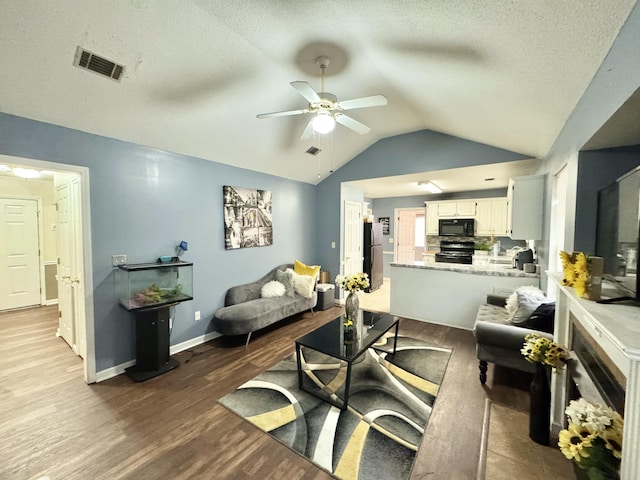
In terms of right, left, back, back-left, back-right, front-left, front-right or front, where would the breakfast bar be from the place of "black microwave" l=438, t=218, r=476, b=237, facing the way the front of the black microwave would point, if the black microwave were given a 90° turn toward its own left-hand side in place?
right

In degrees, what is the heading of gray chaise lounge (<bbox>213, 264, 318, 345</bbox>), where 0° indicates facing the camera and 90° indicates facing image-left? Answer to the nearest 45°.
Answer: approximately 315°

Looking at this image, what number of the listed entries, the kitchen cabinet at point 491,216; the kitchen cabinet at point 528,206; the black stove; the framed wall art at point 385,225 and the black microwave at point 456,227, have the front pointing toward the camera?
4

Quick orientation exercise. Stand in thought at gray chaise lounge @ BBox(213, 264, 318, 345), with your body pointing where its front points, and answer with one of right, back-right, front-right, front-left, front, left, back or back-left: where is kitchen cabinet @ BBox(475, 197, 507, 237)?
front-left

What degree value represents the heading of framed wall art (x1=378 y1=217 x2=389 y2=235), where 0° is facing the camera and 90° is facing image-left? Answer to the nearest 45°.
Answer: approximately 0°

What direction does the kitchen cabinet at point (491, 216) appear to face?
toward the camera

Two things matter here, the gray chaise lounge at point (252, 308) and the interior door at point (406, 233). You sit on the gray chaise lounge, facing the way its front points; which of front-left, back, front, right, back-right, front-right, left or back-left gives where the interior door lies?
left

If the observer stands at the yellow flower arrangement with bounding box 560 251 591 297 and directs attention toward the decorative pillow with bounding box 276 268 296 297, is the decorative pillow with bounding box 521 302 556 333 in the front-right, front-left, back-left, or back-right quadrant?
front-right

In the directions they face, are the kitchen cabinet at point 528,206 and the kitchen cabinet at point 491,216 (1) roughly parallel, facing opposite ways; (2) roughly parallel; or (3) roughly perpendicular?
roughly perpendicular

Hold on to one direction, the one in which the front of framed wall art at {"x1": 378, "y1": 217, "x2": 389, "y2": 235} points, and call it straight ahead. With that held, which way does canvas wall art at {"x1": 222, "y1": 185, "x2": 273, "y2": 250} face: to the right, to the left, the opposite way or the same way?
to the left

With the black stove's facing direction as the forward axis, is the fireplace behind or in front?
in front

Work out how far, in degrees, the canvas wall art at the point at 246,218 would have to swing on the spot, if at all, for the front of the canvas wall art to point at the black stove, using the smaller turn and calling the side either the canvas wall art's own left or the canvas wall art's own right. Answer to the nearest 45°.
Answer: approximately 45° to the canvas wall art's own left

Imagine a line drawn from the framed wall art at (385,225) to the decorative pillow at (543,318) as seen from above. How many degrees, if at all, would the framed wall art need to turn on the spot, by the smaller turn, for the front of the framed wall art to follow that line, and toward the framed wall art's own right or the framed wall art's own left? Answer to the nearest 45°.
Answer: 0° — it already faces it

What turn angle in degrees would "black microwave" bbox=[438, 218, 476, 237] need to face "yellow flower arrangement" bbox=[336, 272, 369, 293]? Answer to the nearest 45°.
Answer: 0° — it already faces it

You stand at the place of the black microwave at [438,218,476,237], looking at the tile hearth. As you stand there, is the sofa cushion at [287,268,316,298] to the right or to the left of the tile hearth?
right

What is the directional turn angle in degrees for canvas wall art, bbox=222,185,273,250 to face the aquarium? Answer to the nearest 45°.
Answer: approximately 90° to its right

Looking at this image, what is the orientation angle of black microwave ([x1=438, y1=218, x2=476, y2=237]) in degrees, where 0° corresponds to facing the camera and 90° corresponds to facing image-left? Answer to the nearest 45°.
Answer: approximately 0°

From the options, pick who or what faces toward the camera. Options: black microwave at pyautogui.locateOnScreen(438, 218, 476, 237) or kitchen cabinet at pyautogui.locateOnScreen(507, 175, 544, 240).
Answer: the black microwave

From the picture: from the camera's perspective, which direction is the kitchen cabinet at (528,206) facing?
to the viewer's left

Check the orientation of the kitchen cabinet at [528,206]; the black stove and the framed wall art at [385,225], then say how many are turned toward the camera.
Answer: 2
